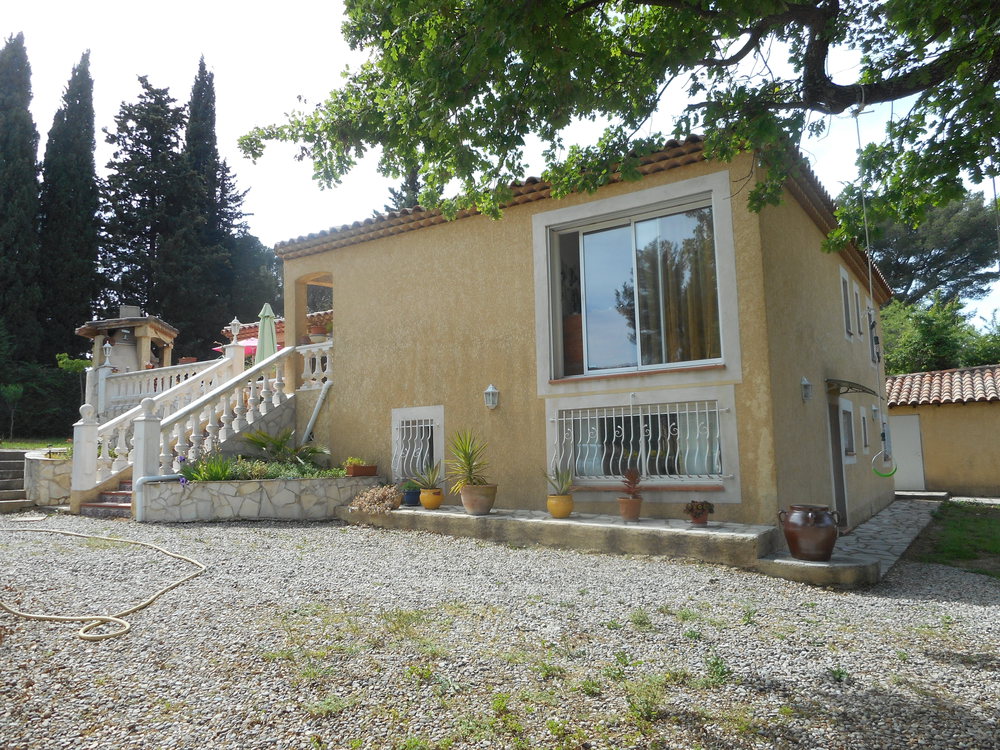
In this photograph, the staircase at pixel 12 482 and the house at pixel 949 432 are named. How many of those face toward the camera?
2

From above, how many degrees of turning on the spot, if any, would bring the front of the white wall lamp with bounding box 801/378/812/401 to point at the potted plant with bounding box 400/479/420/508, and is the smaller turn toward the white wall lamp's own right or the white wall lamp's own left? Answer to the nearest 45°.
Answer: approximately 135° to the white wall lamp's own right

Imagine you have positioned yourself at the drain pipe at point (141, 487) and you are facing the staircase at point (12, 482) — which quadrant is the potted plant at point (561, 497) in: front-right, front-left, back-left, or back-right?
back-right

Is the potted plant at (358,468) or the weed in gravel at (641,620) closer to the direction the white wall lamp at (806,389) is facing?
the weed in gravel

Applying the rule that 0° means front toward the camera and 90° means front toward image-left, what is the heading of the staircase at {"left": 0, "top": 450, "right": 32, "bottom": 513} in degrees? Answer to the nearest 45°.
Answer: approximately 0°

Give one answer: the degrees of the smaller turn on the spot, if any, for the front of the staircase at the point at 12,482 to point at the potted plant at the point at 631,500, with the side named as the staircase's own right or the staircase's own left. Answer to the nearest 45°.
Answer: approximately 45° to the staircase's own left

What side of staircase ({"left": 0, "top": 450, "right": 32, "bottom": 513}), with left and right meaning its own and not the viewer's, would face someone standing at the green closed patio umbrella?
left

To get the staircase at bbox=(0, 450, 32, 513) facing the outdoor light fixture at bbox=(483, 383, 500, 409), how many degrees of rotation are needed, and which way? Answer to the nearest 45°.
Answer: approximately 45° to its left

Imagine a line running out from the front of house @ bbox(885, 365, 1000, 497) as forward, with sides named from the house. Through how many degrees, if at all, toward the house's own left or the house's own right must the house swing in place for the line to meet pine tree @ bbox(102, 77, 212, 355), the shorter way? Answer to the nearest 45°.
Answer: approximately 90° to the house's own right

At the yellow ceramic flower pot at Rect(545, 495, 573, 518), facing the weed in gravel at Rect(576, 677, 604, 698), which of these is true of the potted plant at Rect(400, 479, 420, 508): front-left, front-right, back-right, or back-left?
back-right

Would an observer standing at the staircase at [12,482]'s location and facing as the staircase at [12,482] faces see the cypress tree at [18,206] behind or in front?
behind

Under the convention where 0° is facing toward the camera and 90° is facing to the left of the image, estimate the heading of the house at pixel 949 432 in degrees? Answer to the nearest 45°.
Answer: approximately 0°
